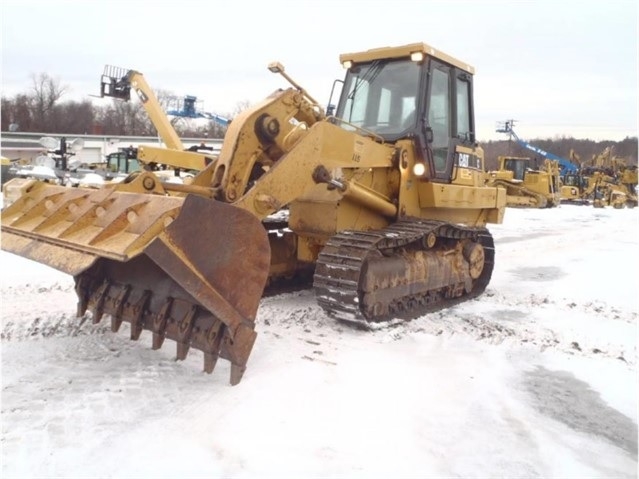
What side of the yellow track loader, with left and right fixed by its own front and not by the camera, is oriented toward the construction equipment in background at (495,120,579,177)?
back

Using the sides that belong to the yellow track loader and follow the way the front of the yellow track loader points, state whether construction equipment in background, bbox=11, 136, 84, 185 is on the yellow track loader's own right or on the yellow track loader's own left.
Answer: on the yellow track loader's own right

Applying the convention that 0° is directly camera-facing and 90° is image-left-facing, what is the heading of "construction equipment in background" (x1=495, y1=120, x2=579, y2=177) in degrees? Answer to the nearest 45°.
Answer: approximately 90°

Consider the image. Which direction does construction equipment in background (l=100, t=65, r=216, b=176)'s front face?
to the viewer's left

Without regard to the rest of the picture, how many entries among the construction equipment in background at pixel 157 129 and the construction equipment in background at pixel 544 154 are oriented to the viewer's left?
2

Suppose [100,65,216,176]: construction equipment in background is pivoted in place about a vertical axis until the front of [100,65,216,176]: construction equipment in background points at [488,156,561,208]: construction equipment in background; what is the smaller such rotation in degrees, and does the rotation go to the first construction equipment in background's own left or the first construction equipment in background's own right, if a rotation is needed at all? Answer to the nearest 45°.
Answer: approximately 135° to the first construction equipment in background's own right

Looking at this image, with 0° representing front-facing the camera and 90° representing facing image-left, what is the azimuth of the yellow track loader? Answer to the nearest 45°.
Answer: approximately 45°

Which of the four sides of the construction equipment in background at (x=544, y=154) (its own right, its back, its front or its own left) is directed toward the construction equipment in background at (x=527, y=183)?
left

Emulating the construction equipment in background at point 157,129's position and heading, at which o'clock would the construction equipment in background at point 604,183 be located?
the construction equipment in background at point 604,183 is roughly at 5 o'clock from the construction equipment in background at point 157,129.
